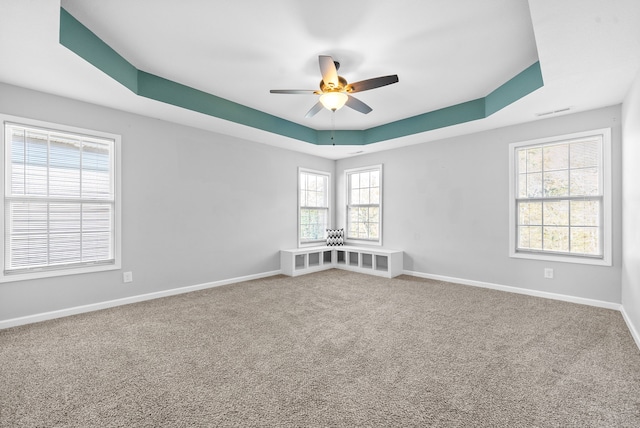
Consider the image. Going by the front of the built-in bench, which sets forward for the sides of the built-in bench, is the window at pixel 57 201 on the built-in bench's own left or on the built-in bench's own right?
on the built-in bench's own right

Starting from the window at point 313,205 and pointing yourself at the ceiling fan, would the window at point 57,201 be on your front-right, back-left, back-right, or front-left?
front-right

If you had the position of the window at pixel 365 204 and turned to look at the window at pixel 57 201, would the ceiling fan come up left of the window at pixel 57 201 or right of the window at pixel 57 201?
left

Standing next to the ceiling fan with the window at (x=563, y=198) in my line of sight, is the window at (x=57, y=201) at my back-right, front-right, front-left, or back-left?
back-left

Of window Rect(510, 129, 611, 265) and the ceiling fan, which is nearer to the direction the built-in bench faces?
the ceiling fan

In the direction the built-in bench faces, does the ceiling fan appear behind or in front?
in front

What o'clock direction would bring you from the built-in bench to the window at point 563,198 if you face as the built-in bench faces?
The window is roughly at 10 o'clock from the built-in bench.

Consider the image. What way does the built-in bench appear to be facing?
toward the camera
